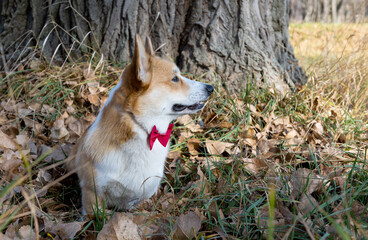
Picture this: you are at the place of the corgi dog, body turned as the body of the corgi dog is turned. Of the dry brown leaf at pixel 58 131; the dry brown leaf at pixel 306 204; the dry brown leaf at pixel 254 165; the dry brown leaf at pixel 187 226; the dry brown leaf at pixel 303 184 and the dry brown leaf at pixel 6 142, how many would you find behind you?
2

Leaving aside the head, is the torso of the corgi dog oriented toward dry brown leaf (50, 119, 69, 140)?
no

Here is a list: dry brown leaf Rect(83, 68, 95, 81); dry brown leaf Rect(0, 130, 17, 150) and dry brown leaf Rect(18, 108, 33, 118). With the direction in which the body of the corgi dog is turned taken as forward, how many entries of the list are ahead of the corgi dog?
0

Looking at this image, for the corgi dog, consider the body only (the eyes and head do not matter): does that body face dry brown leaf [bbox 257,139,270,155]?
no

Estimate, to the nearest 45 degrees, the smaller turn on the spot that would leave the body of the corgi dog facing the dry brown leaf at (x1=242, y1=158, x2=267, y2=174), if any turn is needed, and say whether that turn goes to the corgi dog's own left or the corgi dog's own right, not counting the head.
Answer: approximately 45° to the corgi dog's own left

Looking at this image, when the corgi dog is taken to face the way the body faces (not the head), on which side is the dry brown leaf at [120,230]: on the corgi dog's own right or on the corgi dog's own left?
on the corgi dog's own right

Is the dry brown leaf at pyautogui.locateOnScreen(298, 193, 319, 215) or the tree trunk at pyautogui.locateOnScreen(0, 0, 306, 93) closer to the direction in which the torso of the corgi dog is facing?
the dry brown leaf

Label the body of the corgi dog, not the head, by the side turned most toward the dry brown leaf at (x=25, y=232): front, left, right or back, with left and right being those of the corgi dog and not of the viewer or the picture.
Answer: right

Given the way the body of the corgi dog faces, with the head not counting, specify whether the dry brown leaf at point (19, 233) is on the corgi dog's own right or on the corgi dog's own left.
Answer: on the corgi dog's own right

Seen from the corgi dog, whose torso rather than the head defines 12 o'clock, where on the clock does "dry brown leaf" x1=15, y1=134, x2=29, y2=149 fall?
The dry brown leaf is roughly at 6 o'clock from the corgi dog.

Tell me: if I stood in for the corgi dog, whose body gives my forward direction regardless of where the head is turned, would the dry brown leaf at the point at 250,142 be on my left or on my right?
on my left

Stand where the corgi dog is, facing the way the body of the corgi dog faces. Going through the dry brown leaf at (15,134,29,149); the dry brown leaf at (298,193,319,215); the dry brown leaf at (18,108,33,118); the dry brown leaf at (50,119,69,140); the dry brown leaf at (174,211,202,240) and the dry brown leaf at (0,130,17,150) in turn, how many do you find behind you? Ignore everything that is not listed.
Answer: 4

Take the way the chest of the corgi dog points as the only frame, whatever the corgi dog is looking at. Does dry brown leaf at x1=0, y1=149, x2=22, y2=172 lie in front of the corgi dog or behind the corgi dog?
behind

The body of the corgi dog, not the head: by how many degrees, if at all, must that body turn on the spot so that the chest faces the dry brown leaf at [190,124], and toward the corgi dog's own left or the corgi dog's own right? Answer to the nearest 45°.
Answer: approximately 90° to the corgi dog's own left

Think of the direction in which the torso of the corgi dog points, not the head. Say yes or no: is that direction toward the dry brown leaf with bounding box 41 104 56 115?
no

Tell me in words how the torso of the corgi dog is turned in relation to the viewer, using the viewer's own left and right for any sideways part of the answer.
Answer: facing the viewer and to the right of the viewer

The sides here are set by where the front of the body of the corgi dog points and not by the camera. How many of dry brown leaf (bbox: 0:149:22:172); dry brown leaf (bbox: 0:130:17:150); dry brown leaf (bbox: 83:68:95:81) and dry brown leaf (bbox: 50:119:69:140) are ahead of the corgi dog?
0
